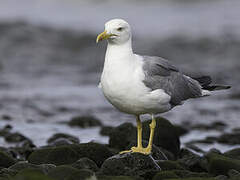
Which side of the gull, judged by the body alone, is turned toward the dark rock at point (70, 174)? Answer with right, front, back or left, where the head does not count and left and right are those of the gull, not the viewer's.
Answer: front

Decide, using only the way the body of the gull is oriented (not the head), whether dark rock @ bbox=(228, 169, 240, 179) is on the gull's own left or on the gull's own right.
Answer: on the gull's own left

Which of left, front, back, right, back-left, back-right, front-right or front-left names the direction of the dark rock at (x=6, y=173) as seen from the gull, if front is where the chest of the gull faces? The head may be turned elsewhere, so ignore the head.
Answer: front

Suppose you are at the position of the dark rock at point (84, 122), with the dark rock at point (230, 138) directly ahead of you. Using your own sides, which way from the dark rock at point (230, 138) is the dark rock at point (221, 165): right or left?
right

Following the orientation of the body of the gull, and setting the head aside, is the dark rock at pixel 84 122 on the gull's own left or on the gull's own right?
on the gull's own right

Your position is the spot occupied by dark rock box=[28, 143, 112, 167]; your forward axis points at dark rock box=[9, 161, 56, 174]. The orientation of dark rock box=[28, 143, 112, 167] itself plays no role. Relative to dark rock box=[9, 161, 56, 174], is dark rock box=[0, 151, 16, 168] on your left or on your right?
right

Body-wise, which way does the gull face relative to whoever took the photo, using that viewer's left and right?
facing the viewer and to the left of the viewer

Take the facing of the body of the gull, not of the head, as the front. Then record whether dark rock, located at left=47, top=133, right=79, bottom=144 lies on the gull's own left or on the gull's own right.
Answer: on the gull's own right
